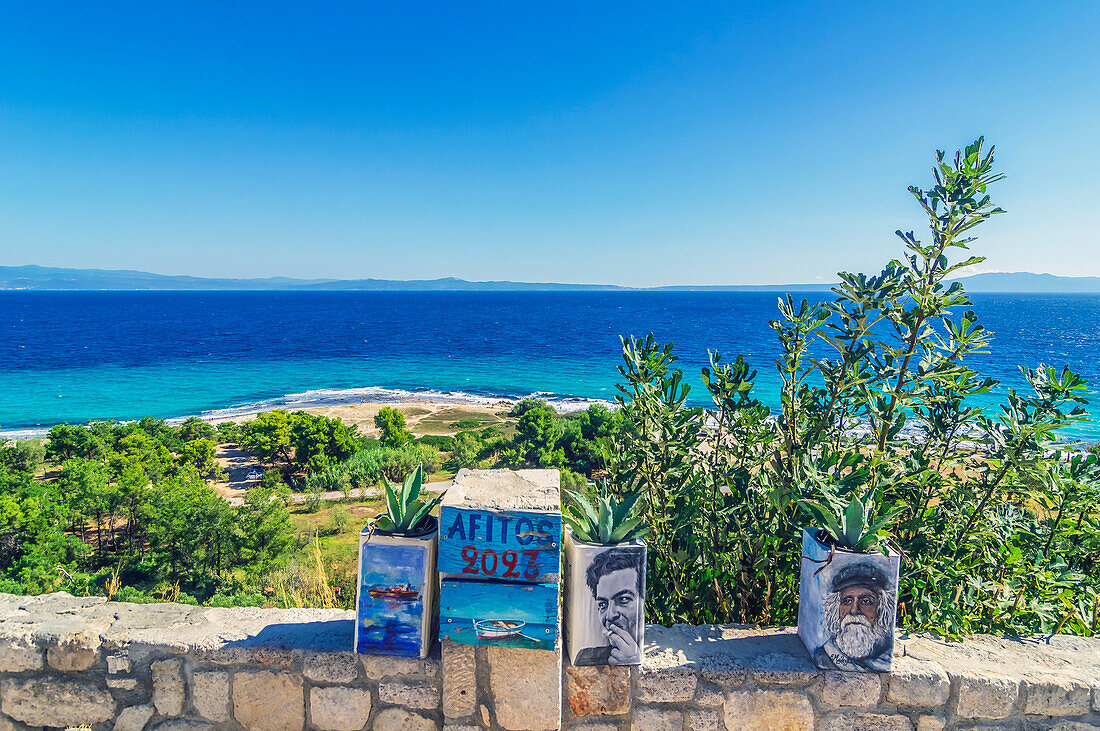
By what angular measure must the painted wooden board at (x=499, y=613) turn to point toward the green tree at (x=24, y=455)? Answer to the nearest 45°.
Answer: approximately 135° to its right

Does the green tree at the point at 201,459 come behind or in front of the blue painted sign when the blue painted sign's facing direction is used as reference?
behind

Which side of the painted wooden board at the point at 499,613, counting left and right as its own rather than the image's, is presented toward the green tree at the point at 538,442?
back

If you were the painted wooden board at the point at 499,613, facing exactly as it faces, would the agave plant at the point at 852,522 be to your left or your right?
on your left

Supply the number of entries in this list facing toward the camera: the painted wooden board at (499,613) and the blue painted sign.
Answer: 2

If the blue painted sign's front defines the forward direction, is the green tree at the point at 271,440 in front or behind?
behind

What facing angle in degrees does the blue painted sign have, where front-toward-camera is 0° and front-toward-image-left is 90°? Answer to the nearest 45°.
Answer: approximately 0°
